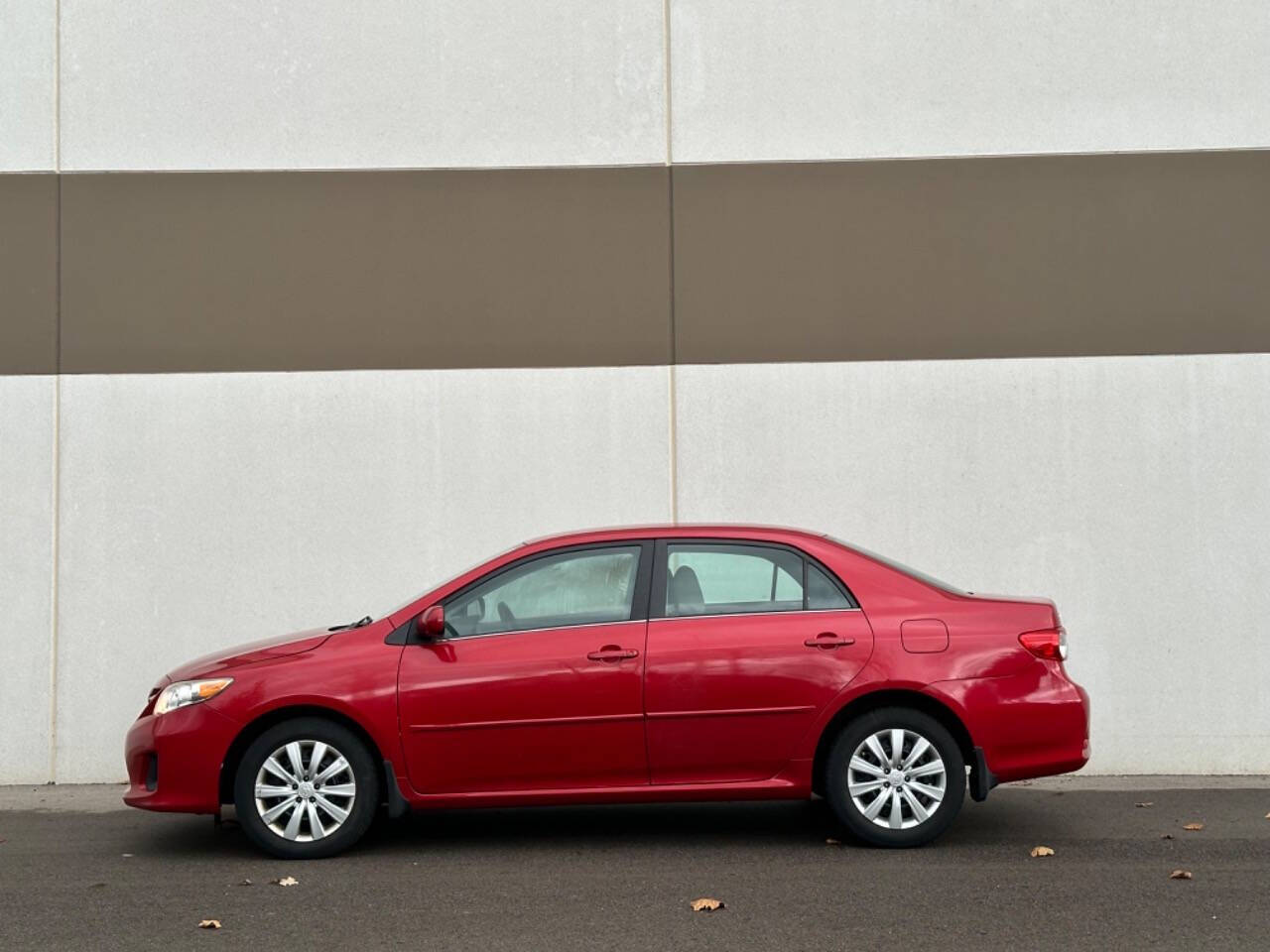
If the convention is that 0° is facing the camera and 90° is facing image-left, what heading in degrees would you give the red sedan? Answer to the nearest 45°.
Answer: approximately 90°
